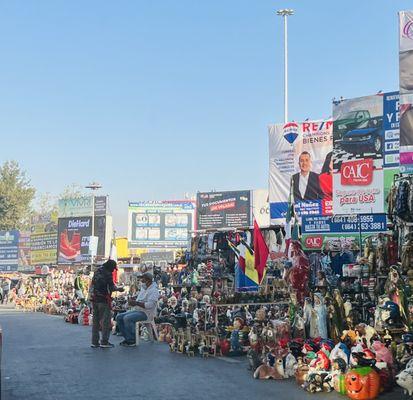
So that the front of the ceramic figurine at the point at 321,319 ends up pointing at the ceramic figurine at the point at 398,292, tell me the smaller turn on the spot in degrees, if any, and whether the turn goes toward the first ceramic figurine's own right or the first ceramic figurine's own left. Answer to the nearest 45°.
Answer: approximately 90° to the first ceramic figurine's own left

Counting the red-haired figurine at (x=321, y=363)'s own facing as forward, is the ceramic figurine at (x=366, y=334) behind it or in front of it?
behind

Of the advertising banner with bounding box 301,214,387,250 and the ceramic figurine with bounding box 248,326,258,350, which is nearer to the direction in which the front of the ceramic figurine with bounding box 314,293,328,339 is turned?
the ceramic figurine

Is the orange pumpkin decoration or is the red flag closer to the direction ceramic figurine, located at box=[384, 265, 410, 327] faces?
the orange pumpkin decoration

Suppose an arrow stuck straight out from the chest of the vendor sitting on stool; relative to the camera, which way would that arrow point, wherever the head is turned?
to the viewer's left

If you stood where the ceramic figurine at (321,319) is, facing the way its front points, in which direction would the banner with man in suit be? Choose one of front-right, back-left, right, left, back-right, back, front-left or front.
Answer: back-right

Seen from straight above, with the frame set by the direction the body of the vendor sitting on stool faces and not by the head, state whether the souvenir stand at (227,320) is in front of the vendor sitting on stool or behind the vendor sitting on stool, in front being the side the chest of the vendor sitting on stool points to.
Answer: behind

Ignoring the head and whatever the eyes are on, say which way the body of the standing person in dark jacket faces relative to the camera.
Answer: to the viewer's right

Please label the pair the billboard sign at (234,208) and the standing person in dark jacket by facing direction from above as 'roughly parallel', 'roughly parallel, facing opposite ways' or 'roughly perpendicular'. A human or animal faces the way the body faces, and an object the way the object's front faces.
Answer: roughly perpendicular

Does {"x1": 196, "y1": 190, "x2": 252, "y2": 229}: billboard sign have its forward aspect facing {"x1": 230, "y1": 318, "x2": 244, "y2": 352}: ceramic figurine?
yes

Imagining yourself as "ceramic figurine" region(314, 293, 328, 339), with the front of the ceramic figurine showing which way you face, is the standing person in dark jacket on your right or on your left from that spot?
on your right
